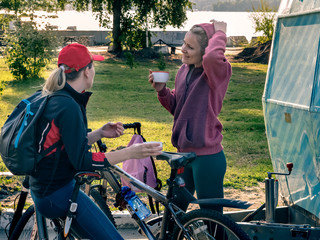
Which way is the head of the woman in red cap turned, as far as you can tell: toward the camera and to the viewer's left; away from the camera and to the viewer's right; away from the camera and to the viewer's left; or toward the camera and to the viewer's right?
away from the camera and to the viewer's right

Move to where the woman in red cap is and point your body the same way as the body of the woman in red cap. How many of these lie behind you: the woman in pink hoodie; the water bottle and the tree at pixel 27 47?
0

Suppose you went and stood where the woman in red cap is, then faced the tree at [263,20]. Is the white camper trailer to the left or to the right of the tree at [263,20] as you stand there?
right

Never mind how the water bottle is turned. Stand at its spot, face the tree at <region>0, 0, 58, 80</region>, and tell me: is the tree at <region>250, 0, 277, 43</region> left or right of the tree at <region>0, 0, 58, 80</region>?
right

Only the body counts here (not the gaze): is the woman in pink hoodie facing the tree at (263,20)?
no

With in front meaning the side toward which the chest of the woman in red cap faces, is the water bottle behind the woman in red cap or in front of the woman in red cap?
in front

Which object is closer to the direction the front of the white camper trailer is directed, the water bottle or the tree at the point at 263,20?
the water bottle

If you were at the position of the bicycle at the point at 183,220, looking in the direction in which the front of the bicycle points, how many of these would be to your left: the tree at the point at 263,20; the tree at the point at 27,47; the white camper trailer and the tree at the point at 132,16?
0

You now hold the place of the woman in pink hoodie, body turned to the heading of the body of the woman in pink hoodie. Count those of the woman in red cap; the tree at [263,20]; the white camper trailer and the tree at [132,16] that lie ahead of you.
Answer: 1

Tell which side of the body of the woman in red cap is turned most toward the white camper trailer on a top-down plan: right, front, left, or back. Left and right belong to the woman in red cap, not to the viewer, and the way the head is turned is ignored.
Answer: front

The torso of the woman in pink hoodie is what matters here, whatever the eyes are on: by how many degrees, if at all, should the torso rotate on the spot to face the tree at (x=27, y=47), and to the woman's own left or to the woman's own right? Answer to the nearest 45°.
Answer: approximately 90° to the woman's own right

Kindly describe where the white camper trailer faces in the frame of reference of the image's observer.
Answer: facing the viewer and to the left of the viewer

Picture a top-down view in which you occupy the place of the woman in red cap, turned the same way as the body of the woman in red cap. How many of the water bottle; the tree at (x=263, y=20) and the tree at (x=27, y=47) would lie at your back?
0

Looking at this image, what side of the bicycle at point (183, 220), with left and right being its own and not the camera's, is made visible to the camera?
left

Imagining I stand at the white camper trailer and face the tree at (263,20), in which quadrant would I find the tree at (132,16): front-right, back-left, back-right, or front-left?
front-left

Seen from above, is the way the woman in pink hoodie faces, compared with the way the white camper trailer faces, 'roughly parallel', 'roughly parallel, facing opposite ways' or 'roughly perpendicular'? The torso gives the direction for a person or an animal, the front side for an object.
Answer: roughly parallel

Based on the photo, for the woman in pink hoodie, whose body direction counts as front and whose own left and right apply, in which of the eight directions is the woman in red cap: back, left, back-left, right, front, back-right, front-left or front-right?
front

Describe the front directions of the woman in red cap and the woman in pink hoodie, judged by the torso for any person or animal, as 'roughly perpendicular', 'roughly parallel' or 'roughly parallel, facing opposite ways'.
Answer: roughly parallel, facing opposite ways
